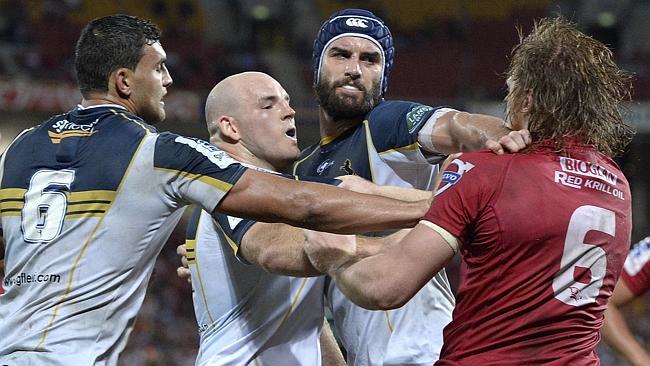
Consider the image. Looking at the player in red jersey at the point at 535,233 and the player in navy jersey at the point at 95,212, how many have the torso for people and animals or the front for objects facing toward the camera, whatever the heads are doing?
0

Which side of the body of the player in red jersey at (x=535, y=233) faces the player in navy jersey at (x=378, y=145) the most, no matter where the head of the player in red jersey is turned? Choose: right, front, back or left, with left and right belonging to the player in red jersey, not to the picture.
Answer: front

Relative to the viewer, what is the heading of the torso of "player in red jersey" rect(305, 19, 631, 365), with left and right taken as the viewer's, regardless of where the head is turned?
facing away from the viewer and to the left of the viewer

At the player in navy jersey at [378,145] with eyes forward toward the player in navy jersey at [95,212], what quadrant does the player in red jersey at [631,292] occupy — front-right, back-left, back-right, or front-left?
back-left

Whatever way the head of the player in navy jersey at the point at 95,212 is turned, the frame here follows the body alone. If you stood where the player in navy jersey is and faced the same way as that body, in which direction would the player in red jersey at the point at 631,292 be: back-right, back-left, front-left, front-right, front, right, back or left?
front-right

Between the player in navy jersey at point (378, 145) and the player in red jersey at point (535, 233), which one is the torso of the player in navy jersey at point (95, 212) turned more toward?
the player in navy jersey

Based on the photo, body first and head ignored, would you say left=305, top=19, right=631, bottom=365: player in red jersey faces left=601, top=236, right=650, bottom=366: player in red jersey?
no

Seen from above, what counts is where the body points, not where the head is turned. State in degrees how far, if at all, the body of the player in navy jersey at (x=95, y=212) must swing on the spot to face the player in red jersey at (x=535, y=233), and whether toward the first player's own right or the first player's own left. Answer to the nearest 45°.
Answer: approximately 90° to the first player's own right

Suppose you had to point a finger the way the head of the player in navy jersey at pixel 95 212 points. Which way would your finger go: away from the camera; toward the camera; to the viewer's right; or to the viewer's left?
to the viewer's right

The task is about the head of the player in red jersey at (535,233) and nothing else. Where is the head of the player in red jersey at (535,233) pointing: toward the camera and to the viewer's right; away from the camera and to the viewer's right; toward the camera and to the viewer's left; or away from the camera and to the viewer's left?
away from the camera and to the viewer's left

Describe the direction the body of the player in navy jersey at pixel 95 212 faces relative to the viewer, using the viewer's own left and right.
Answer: facing away from the viewer and to the right of the viewer
